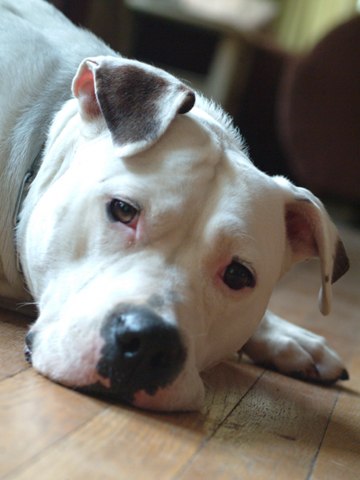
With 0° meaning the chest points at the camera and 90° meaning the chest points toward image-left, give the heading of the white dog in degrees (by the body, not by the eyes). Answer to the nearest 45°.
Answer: approximately 315°
